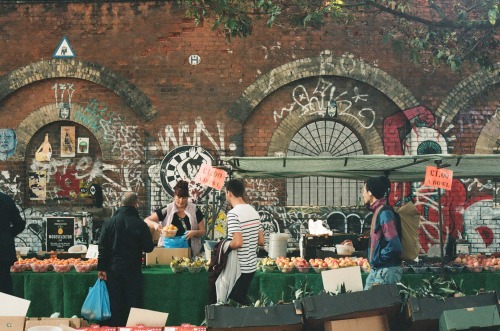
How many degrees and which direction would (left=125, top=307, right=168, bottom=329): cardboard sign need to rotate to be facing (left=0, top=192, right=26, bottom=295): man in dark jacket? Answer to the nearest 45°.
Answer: approximately 135° to its right

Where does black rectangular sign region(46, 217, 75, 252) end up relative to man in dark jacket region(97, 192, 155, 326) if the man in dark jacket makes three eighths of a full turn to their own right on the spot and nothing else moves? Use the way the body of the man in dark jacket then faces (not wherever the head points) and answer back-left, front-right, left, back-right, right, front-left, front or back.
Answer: back-left

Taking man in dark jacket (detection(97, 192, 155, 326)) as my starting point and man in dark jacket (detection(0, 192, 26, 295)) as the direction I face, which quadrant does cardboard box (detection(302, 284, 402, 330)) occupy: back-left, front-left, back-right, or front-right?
back-left

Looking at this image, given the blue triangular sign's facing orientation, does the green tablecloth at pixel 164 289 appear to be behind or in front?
in front

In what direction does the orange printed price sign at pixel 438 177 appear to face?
toward the camera

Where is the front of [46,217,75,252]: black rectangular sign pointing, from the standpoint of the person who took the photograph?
facing the viewer

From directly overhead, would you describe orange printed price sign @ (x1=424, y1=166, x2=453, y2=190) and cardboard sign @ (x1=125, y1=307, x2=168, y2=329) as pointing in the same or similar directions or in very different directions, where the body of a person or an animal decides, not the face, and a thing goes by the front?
same or similar directions

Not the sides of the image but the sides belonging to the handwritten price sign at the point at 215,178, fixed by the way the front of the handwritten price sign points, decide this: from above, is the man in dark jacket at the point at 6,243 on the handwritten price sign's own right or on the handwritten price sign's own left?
on the handwritten price sign's own right

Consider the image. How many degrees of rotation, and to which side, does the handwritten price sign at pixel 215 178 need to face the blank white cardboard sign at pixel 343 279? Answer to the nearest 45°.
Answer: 0° — it already faces it

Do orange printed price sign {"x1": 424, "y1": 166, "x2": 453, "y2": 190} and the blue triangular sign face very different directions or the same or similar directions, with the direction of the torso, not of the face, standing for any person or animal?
same or similar directions

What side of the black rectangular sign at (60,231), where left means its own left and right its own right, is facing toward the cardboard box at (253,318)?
front

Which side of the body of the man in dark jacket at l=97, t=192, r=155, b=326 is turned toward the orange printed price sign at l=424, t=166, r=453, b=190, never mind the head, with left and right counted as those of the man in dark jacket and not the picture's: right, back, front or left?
right

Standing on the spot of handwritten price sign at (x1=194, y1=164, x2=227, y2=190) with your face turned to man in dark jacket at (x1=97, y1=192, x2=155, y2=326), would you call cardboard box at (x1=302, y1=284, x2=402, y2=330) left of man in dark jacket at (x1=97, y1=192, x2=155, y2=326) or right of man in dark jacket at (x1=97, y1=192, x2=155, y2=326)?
left

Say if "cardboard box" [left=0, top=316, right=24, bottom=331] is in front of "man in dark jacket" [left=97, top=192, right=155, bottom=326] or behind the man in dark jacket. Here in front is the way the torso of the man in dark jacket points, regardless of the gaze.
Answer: behind

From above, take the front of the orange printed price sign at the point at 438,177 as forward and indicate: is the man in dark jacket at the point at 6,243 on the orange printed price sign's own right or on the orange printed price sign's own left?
on the orange printed price sign's own right
